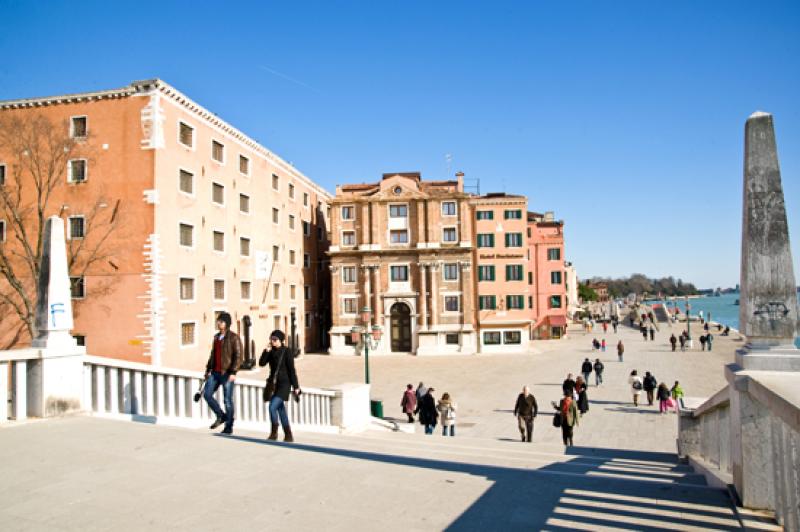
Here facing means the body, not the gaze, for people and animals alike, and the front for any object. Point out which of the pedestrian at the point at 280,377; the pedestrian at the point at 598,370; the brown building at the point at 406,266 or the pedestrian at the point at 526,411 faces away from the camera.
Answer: the pedestrian at the point at 598,370

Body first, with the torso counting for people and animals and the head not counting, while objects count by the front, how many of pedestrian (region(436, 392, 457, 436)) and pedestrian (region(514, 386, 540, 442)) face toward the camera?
1

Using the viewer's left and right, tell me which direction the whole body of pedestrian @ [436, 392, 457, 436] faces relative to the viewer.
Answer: facing away from the viewer

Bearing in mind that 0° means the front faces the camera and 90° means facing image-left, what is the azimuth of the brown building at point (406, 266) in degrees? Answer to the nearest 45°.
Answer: approximately 0°

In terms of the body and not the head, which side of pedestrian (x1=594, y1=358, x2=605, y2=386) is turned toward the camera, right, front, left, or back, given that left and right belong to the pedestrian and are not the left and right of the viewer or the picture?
back

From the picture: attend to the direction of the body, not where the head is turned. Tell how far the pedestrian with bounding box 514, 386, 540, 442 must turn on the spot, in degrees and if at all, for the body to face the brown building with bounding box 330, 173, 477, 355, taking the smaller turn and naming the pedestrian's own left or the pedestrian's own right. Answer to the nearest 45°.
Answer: approximately 180°

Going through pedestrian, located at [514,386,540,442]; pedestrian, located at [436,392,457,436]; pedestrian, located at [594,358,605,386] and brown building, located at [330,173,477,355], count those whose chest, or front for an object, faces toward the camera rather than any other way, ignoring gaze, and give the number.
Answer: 2

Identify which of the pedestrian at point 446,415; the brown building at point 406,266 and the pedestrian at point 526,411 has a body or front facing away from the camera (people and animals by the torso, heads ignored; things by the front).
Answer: the pedestrian at point 446,415

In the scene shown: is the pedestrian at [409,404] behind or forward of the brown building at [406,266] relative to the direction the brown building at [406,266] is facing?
forward

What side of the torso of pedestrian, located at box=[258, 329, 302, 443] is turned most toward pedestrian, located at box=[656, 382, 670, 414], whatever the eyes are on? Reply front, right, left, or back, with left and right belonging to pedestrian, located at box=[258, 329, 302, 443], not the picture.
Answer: back

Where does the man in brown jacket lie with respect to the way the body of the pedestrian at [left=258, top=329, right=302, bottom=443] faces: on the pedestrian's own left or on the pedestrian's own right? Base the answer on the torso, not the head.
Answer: on the pedestrian's own right

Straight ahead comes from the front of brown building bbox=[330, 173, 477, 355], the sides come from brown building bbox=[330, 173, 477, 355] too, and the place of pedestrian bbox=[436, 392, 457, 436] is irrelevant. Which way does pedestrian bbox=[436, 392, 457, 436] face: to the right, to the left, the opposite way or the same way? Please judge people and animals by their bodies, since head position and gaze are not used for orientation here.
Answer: the opposite way

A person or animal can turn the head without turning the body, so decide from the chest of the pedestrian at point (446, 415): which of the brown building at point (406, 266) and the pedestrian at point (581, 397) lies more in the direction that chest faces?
the brown building

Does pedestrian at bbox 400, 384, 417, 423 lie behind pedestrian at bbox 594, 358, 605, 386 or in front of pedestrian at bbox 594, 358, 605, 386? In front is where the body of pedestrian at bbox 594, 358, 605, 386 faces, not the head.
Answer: behind
